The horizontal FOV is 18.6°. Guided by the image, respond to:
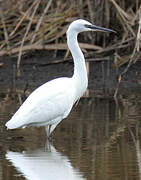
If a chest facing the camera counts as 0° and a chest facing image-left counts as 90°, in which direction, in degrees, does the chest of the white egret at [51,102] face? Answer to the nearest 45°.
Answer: approximately 270°
